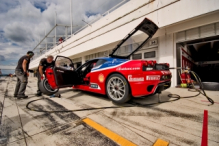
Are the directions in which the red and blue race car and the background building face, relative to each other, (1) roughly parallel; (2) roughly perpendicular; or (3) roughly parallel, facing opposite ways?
roughly perpendicular

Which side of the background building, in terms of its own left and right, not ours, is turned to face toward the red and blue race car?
front

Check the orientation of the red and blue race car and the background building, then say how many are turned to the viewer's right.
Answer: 0

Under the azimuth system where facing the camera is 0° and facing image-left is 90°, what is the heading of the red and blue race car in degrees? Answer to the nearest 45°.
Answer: approximately 135°

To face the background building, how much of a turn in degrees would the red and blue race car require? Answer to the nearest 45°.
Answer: approximately 90° to its right
